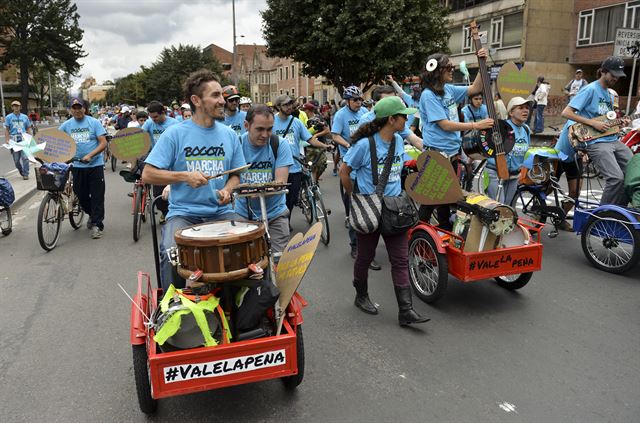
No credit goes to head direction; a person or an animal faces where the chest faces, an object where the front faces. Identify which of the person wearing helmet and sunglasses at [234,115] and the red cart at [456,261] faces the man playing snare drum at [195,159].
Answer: the person wearing helmet and sunglasses

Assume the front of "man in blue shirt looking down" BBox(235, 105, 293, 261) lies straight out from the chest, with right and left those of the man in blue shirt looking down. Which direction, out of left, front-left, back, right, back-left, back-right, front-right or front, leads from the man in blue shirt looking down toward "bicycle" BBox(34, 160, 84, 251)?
back-right

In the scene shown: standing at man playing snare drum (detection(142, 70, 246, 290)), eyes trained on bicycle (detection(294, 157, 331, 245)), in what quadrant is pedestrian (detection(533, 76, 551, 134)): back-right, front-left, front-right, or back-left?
front-right

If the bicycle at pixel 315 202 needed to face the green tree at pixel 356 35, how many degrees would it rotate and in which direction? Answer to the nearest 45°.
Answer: approximately 135° to its left

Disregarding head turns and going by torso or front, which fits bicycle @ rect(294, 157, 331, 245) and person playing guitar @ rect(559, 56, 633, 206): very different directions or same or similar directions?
same or similar directions

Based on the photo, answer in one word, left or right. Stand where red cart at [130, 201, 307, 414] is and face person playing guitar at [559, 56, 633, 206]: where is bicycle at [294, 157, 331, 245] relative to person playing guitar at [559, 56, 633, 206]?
left

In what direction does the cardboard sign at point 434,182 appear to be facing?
toward the camera

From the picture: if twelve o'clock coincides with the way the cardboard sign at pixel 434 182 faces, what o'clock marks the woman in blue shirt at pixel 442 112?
The woman in blue shirt is roughly at 6 o'clock from the cardboard sign.

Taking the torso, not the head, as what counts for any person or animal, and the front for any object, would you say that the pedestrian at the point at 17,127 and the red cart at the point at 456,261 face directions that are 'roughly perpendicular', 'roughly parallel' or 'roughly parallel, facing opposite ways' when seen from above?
roughly parallel

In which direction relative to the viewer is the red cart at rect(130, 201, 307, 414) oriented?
toward the camera

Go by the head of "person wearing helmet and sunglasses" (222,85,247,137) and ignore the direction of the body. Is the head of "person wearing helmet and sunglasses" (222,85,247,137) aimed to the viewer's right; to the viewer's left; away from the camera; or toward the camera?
toward the camera

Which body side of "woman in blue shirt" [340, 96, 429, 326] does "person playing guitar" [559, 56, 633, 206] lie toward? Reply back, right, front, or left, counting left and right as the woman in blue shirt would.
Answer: left

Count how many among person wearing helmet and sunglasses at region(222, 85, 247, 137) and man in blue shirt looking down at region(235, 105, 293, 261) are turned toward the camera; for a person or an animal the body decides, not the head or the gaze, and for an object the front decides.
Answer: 2

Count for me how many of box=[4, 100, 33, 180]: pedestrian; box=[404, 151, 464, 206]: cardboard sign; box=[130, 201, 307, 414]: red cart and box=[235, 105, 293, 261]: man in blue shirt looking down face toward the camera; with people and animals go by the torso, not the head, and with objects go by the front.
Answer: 4

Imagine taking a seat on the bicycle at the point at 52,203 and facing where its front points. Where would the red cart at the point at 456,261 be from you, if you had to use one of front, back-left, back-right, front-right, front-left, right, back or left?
left

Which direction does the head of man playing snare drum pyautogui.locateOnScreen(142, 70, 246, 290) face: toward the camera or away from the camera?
toward the camera

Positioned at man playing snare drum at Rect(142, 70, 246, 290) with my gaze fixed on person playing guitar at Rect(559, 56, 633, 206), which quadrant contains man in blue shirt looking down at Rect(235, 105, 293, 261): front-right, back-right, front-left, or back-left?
front-left
